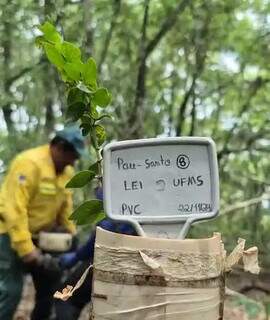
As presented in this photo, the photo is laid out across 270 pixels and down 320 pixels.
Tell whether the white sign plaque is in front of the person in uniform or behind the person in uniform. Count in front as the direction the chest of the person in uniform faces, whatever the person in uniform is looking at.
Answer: in front

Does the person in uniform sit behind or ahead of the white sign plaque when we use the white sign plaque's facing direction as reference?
behind

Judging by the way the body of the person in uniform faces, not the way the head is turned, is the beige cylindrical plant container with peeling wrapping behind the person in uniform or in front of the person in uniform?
in front

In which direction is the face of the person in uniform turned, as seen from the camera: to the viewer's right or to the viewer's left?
to the viewer's right

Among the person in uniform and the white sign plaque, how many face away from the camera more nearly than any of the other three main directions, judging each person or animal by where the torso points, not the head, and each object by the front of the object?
0

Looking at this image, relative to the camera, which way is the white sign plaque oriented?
toward the camera

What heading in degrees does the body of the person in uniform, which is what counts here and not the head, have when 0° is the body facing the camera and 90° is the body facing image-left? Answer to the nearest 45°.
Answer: approximately 315°

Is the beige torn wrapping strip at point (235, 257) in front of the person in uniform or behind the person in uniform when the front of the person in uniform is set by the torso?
in front
